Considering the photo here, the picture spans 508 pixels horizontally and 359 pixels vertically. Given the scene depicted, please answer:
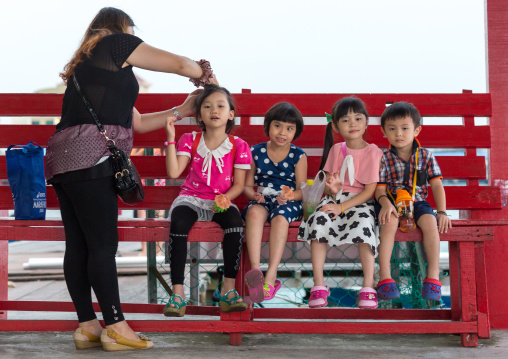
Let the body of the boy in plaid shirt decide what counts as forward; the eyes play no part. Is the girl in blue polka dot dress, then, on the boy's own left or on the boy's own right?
on the boy's own right

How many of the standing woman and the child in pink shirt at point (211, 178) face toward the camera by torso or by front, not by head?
1

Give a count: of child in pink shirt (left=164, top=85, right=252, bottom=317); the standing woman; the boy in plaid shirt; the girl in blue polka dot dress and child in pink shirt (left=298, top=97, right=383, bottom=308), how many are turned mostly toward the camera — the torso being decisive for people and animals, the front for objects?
4

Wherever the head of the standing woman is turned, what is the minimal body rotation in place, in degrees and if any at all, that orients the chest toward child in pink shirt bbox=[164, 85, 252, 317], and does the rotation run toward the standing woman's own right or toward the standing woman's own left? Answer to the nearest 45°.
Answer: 0° — they already face them

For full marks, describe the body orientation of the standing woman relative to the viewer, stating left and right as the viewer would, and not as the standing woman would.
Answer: facing away from the viewer and to the right of the viewer

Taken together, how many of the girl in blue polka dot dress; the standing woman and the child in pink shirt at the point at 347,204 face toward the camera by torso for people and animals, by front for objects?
2

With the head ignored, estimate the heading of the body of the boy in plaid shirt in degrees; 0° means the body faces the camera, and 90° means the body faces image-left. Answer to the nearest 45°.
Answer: approximately 0°

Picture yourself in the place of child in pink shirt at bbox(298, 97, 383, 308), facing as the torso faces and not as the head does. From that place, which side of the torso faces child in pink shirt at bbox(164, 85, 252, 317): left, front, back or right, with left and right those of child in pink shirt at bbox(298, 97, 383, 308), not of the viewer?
right

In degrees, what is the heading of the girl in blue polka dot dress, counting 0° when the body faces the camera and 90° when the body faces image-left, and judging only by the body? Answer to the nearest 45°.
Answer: approximately 0°

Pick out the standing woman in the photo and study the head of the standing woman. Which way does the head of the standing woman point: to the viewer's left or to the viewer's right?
to the viewer's right
